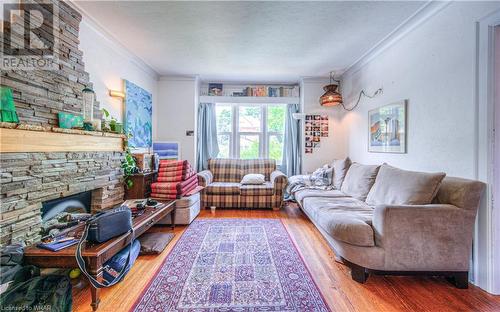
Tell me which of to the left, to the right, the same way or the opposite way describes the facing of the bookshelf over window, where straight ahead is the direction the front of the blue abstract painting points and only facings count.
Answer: to the right

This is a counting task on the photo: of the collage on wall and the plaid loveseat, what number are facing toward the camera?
2

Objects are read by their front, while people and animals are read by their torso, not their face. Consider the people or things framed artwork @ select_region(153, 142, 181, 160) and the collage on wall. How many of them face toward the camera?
2

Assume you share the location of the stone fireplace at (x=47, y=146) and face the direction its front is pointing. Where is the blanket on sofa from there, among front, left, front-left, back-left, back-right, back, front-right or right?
front-left

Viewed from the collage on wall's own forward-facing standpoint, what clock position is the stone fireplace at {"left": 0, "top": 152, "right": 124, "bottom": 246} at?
The stone fireplace is roughly at 1 o'clock from the collage on wall.

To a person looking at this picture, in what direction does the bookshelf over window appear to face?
facing the viewer

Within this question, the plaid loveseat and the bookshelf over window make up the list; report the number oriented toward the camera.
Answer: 2

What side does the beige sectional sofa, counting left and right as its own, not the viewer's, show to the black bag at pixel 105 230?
front

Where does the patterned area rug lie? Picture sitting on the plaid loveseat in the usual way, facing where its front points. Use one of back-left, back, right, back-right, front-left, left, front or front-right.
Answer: front

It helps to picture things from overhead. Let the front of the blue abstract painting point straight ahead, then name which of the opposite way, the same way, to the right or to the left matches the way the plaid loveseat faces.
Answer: to the right

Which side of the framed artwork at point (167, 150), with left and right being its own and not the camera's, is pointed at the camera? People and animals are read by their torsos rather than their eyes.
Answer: front

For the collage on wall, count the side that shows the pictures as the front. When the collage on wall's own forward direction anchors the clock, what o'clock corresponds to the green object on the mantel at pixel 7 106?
The green object on the mantel is roughly at 1 o'clock from the collage on wall.

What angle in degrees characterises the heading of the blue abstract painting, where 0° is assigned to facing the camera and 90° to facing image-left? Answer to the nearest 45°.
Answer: approximately 315°

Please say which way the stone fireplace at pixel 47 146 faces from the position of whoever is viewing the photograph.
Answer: facing the viewer and to the right of the viewer
